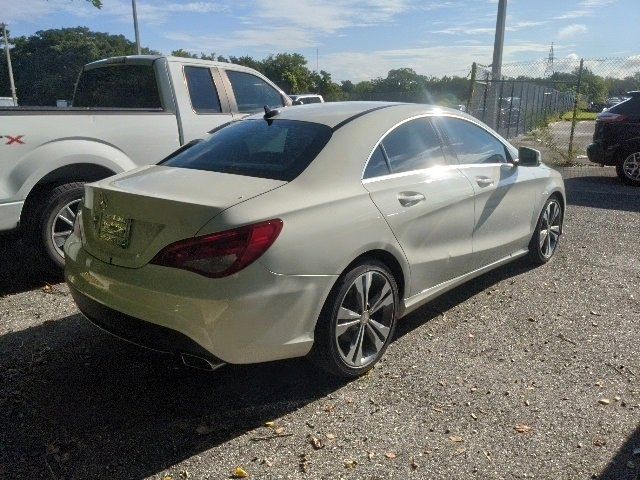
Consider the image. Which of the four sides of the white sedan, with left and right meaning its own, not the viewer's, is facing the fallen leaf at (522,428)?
right

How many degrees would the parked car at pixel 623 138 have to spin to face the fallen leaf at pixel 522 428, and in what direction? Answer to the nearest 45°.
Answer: approximately 135° to its right

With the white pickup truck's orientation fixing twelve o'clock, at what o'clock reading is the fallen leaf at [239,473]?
The fallen leaf is roughly at 4 o'clock from the white pickup truck.

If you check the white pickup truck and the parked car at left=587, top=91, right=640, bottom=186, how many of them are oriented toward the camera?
0

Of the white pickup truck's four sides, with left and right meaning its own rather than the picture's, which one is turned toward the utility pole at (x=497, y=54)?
front

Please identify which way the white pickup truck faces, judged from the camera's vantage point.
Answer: facing away from the viewer and to the right of the viewer

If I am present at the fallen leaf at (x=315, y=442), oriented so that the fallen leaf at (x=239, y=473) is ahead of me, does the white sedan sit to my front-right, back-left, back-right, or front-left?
back-right

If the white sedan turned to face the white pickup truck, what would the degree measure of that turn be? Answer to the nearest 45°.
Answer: approximately 90° to its left

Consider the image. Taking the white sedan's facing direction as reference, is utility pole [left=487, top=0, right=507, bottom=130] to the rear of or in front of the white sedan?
in front

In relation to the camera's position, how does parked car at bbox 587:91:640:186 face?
facing away from the viewer and to the right of the viewer

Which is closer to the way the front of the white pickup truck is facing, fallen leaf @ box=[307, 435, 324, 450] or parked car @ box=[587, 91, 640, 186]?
the parked car

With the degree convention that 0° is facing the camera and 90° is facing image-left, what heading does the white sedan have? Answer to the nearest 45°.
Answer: approximately 225°
